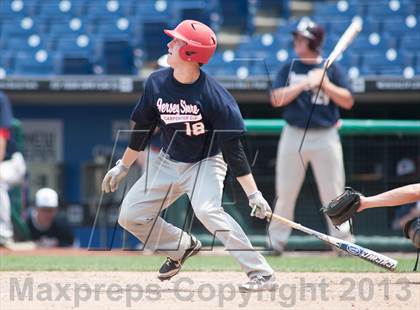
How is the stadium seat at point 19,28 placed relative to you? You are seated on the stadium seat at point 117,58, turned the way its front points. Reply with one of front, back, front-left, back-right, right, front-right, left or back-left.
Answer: back-right

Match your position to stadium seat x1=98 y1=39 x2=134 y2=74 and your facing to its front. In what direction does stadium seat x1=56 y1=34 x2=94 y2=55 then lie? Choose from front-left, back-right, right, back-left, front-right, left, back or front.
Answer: back-right

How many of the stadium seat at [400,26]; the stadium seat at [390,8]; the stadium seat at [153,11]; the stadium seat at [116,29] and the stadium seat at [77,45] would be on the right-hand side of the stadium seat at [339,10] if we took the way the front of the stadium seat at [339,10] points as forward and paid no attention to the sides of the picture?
3

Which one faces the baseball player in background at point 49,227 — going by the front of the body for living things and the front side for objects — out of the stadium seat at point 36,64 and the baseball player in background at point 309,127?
the stadium seat

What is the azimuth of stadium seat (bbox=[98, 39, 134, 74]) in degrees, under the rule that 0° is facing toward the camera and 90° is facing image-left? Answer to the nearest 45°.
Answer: approximately 0°

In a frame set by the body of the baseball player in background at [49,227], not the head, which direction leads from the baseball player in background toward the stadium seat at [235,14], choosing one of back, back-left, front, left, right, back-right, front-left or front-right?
back-left

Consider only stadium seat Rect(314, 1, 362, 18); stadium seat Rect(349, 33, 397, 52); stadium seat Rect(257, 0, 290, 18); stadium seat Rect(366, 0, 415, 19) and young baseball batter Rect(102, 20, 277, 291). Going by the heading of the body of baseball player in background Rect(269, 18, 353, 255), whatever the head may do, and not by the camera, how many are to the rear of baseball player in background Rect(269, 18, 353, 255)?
4

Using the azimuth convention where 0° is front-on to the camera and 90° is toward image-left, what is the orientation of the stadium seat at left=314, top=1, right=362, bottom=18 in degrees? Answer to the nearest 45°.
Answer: approximately 0°

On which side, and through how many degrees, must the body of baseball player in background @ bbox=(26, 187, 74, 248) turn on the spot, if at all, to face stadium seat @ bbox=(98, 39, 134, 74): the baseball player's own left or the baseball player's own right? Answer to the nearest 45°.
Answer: approximately 135° to the baseball player's own left
